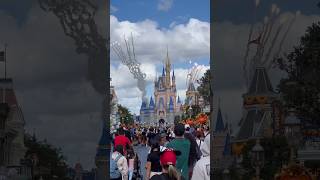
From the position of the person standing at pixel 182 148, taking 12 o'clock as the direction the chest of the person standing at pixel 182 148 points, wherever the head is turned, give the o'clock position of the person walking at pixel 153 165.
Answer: the person walking at pixel 153 165 is roughly at 8 o'clock from the person standing at pixel 182 148.

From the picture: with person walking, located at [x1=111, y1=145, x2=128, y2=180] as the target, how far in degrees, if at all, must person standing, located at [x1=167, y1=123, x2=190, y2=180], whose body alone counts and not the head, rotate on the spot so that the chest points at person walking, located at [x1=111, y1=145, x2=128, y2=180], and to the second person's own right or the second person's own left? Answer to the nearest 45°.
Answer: approximately 45° to the second person's own left

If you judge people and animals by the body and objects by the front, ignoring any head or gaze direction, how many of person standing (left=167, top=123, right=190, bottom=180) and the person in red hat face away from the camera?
2

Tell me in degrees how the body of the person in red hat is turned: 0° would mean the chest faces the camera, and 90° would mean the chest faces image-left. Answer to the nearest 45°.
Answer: approximately 180°

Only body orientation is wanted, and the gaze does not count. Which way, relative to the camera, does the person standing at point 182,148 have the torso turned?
away from the camera

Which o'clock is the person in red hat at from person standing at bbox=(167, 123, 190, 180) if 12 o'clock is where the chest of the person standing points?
The person in red hat is roughly at 6 o'clock from the person standing.

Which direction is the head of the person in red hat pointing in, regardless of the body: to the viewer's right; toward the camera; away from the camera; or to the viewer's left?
away from the camera
